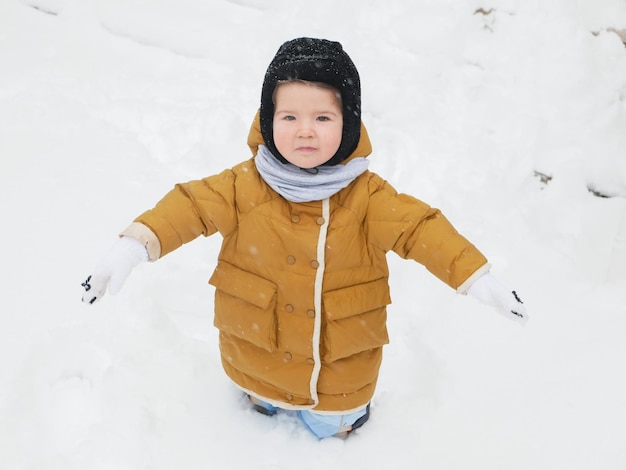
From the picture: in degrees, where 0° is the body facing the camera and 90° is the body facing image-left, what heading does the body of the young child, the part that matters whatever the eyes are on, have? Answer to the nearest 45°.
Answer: approximately 0°
